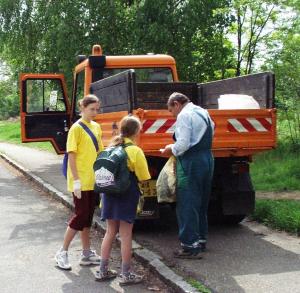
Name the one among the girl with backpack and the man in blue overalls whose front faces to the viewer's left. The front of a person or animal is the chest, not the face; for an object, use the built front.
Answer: the man in blue overalls

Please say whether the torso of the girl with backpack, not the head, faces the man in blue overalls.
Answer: yes

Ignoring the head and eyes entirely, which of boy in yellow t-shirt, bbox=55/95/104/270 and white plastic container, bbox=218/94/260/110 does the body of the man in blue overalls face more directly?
the boy in yellow t-shirt

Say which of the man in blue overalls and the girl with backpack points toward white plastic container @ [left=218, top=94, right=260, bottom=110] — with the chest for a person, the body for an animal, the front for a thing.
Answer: the girl with backpack

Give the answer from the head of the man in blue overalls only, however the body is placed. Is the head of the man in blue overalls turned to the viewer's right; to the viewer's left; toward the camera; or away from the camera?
to the viewer's left

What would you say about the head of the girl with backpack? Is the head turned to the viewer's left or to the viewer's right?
to the viewer's right

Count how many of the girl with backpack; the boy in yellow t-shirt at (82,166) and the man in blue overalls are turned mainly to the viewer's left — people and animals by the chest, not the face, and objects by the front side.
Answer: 1

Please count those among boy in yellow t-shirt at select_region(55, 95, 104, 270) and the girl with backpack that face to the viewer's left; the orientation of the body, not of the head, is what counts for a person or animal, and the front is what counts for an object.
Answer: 0

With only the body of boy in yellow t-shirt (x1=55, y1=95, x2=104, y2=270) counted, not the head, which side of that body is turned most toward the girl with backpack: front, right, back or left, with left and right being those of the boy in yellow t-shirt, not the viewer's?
front

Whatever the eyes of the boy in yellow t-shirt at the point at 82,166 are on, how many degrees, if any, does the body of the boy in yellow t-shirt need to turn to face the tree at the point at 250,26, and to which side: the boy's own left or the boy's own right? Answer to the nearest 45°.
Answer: approximately 90° to the boy's own left

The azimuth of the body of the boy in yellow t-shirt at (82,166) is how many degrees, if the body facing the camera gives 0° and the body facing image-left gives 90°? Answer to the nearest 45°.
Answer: approximately 315°

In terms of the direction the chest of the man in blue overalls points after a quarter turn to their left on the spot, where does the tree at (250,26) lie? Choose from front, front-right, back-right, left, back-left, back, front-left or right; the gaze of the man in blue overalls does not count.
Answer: back

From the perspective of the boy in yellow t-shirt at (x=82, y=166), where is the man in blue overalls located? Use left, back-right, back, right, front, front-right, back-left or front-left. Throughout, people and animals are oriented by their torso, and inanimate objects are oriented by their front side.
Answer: front-left

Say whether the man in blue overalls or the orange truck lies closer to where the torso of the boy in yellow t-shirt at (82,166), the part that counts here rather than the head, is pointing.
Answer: the man in blue overalls

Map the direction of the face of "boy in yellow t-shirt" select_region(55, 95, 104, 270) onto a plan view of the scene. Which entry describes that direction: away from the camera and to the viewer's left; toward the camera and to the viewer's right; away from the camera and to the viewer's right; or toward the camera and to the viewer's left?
toward the camera and to the viewer's right

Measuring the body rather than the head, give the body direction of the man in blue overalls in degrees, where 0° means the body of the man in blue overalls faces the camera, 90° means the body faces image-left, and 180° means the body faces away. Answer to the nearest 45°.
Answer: approximately 90°

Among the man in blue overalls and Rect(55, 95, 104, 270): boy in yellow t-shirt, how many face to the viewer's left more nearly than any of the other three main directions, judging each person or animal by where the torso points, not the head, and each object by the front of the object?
1

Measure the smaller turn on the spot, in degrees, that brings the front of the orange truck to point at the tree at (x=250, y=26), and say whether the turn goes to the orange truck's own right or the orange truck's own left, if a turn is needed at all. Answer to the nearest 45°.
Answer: approximately 45° to the orange truck's own right

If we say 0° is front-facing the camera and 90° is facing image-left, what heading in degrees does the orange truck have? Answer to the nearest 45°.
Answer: approximately 135°

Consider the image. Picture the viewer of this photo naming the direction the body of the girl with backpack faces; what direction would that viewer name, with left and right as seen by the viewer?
facing away from the viewer and to the right of the viewer

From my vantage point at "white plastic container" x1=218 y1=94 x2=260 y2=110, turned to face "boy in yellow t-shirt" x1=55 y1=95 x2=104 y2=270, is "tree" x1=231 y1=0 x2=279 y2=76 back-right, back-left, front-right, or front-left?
back-right
